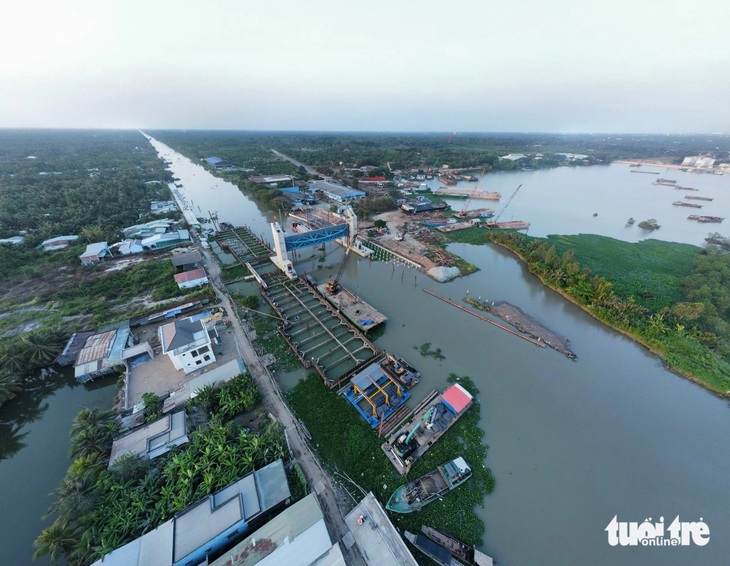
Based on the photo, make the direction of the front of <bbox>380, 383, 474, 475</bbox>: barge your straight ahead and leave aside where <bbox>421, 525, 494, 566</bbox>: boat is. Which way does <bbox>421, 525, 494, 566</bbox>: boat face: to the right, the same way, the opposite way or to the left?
to the right

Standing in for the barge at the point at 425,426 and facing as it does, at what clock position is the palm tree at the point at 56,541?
The palm tree is roughly at 12 o'clock from the barge.

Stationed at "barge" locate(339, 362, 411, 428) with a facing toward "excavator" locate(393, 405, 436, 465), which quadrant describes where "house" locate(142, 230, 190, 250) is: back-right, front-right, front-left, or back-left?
back-right

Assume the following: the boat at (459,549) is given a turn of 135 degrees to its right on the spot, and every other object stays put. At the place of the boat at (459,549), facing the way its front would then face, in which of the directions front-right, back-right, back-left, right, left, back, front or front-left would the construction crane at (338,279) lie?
back-left

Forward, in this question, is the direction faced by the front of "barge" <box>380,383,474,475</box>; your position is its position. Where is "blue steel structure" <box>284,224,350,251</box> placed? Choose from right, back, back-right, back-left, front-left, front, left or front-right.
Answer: right

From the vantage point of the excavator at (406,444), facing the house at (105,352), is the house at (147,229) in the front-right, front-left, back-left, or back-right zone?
front-right

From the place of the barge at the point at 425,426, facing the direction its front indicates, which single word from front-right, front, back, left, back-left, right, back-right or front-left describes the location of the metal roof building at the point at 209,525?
front

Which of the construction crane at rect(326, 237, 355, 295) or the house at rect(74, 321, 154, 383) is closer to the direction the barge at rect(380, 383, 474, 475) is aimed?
the house

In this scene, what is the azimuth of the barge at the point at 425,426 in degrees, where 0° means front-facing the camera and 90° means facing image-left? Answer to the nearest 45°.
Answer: approximately 45°
